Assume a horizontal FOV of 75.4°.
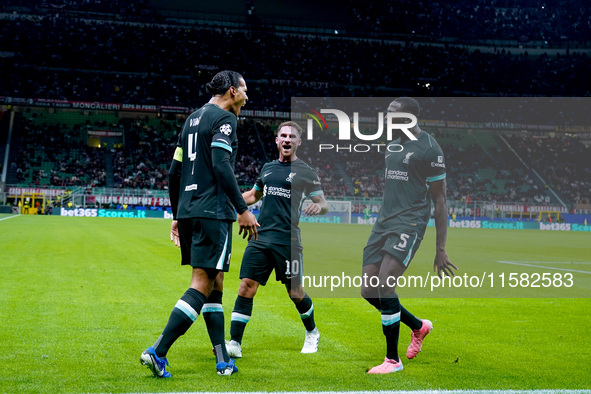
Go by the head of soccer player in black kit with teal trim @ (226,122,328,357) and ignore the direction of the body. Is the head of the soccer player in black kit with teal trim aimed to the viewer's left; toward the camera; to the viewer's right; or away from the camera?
toward the camera

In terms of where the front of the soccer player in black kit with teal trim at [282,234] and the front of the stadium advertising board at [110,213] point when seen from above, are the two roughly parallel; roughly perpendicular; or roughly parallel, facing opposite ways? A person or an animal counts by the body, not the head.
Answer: roughly parallel

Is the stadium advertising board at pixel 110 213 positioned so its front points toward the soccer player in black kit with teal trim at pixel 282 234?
yes

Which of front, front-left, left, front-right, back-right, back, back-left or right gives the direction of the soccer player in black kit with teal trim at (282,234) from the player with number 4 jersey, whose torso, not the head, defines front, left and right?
front

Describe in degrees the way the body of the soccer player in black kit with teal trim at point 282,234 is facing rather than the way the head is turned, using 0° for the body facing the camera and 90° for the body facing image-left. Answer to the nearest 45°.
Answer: approximately 0°

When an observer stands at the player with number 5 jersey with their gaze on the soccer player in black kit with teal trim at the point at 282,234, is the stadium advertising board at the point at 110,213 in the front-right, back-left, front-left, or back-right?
front-right

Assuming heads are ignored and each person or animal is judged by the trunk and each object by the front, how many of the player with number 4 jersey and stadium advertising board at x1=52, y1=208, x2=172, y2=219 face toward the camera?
1

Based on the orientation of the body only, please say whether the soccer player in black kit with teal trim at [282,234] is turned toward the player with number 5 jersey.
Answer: no

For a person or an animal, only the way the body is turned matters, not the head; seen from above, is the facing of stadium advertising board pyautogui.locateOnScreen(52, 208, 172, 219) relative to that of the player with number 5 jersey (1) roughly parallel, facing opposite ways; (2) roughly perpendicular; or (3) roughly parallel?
roughly perpendicular

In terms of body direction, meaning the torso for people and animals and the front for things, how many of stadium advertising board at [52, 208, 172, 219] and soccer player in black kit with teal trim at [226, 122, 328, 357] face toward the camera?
2

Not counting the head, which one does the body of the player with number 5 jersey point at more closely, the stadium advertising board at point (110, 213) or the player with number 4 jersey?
the player with number 4 jersey

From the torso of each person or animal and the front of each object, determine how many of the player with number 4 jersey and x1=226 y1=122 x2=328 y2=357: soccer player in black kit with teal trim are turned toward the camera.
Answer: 1

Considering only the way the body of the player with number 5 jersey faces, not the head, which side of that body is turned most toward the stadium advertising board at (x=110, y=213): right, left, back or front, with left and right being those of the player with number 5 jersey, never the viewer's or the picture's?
right

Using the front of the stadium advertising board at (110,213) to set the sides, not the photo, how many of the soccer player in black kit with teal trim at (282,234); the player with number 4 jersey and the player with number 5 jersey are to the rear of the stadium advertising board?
0

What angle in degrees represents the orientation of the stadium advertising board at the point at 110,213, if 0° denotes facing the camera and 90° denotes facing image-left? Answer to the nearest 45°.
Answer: approximately 0°

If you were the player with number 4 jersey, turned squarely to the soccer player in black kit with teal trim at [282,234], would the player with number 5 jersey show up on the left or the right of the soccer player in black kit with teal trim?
right

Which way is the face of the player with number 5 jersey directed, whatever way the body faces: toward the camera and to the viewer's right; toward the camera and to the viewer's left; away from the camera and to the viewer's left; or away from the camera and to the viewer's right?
toward the camera and to the viewer's left
